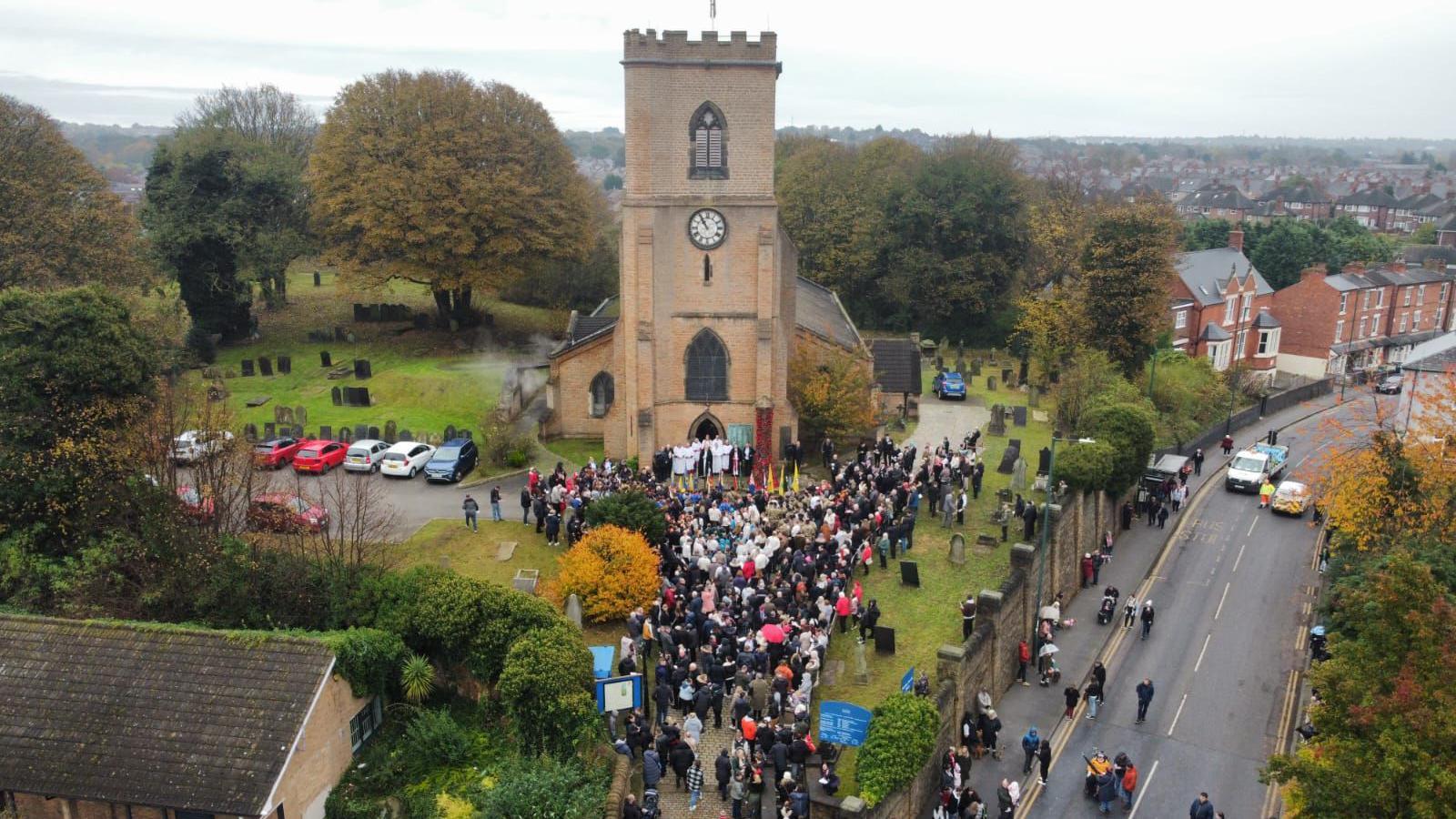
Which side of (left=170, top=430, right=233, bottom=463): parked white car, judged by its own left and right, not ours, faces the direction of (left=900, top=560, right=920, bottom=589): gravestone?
left

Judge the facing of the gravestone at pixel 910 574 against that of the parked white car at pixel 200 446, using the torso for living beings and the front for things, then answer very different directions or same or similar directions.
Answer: same or similar directions

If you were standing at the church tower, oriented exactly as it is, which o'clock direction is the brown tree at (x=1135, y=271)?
The brown tree is roughly at 8 o'clock from the church tower.

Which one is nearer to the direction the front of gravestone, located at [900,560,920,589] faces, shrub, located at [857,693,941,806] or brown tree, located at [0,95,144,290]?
the shrub

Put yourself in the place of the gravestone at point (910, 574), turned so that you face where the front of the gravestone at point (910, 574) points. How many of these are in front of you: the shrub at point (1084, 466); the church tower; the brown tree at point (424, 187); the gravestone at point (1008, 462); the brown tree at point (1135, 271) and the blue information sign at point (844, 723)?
1

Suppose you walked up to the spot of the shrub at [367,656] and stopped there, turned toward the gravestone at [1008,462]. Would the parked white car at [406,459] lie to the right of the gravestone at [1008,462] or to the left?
left

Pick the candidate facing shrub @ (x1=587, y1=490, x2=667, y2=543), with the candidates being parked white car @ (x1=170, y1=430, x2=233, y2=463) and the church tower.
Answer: the church tower

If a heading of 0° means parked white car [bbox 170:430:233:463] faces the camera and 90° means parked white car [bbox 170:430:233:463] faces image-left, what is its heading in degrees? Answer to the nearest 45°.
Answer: approximately 45°

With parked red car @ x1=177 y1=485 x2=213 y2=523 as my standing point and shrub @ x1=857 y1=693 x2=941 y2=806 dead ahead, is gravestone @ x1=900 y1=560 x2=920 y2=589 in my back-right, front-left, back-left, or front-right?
front-left

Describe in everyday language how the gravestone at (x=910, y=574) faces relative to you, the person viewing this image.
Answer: facing the viewer

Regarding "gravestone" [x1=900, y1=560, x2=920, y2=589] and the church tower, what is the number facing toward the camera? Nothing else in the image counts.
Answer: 2

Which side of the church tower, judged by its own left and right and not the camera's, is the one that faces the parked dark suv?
right

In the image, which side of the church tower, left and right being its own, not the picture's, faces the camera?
front

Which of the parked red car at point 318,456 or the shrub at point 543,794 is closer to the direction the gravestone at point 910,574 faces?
the shrub

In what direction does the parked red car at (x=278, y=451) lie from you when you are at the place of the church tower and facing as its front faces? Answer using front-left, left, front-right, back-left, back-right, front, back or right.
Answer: right
